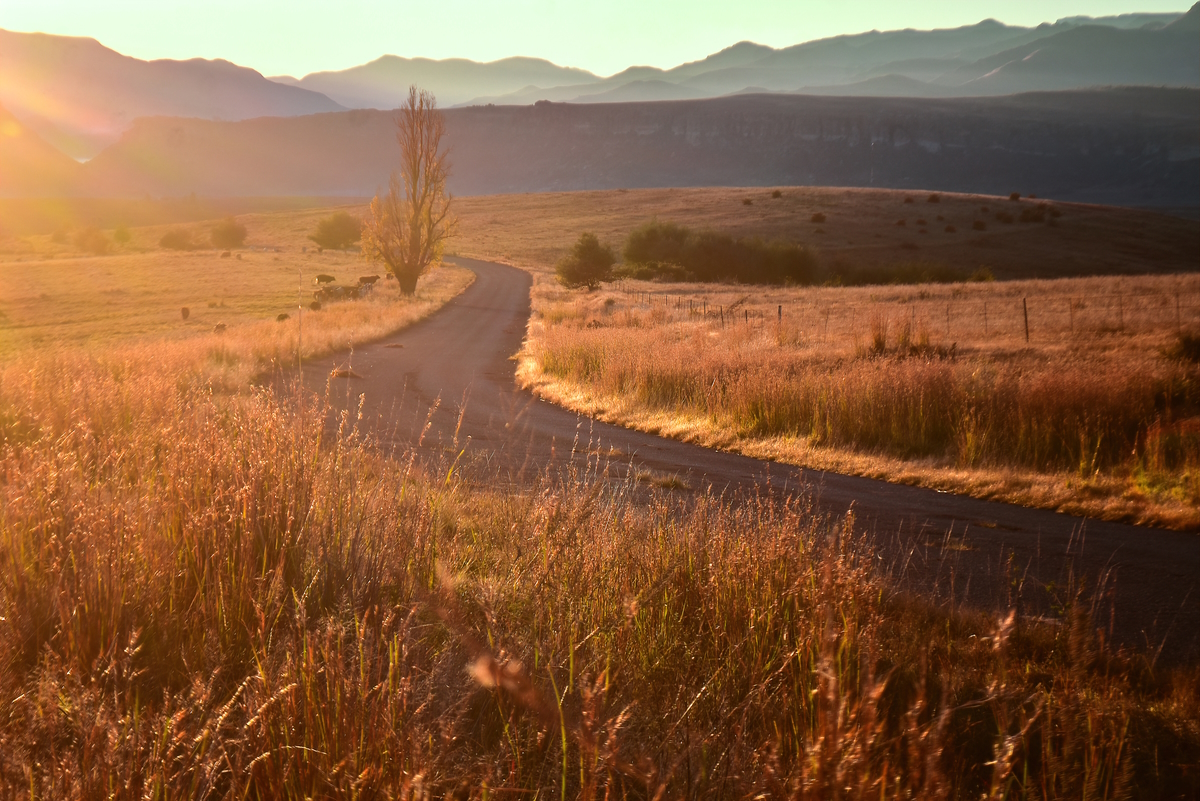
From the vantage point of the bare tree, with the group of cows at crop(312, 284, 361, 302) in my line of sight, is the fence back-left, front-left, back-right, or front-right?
back-left
